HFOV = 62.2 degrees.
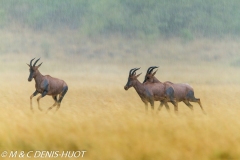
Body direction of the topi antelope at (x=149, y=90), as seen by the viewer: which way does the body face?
to the viewer's left
